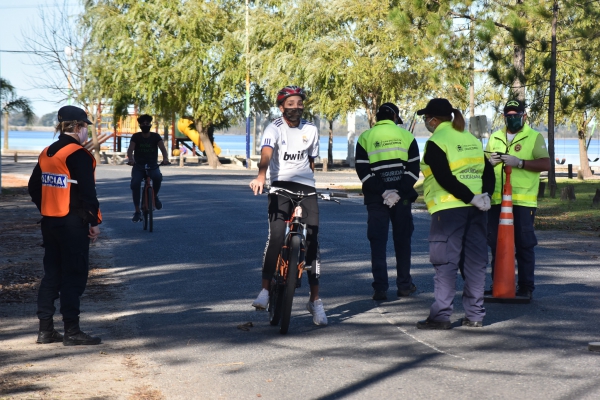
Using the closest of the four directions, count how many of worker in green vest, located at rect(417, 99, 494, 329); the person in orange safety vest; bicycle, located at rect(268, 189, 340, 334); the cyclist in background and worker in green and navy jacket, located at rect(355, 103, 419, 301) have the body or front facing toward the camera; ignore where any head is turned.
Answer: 2

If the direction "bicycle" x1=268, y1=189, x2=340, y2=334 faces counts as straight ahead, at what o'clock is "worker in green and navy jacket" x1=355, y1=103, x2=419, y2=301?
The worker in green and navy jacket is roughly at 7 o'clock from the bicycle.

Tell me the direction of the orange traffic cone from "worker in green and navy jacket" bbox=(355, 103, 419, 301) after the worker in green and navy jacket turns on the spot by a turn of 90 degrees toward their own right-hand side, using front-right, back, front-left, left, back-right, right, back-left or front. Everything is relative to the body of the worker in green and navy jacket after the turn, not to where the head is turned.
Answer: front

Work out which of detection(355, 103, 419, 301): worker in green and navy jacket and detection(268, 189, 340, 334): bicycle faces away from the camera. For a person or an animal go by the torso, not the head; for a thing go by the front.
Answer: the worker in green and navy jacket

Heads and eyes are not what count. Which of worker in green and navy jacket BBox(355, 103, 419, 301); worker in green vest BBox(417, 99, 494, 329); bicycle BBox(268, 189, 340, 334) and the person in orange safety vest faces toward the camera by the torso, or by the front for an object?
the bicycle

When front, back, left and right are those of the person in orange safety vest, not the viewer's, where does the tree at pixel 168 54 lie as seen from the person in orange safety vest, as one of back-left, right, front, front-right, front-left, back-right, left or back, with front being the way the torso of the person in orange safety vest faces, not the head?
front-left

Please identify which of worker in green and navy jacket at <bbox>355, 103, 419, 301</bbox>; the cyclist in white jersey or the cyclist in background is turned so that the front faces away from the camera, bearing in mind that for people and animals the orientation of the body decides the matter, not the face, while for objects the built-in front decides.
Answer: the worker in green and navy jacket

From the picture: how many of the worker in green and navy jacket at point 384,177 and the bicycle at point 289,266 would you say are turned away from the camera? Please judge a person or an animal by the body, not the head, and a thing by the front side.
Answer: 1

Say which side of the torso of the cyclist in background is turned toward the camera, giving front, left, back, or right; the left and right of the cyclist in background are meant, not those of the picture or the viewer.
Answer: front

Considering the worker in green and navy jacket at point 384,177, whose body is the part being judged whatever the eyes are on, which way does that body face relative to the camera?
away from the camera

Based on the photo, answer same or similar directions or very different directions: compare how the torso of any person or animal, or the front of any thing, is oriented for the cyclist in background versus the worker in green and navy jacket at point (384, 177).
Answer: very different directions

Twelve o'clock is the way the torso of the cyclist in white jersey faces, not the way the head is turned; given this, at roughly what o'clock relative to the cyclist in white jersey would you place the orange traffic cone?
The orange traffic cone is roughly at 8 o'clock from the cyclist in white jersey.

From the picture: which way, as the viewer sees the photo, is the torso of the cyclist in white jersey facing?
toward the camera
